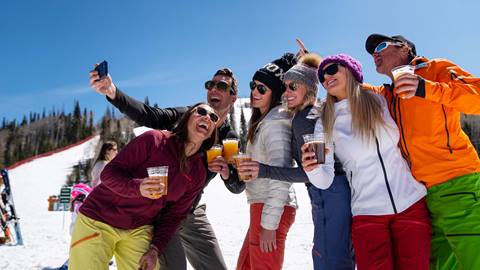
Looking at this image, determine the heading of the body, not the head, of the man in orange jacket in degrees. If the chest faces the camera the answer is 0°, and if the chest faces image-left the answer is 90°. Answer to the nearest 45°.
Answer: approximately 45°

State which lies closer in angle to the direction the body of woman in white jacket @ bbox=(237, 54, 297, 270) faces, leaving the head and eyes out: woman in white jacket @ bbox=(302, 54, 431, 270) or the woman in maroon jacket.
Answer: the woman in maroon jacket

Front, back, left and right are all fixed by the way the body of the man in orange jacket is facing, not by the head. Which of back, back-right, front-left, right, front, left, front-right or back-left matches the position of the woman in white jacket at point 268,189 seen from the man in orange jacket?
front-right

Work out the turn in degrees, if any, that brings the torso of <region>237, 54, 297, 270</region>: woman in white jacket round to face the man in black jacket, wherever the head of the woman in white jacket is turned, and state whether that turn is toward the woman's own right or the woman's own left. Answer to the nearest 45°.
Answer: approximately 45° to the woman's own right

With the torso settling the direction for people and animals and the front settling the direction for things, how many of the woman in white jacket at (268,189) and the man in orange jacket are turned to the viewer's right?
0

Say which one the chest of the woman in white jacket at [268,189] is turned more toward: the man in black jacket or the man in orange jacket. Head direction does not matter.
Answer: the man in black jacket

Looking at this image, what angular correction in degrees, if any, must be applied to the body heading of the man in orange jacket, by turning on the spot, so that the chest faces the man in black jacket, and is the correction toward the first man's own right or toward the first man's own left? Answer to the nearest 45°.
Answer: approximately 45° to the first man's own right

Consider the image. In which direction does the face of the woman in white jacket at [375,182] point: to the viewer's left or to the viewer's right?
to the viewer's left
